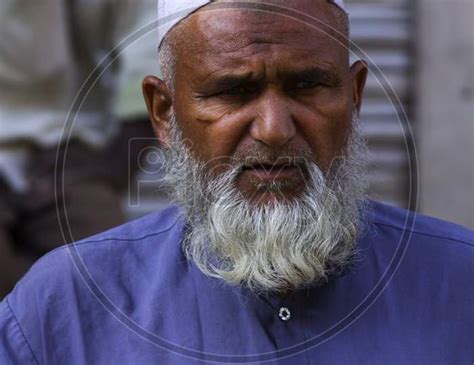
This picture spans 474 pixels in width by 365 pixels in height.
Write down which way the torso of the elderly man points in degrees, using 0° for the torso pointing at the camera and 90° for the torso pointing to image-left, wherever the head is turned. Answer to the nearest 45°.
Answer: approximately 0°

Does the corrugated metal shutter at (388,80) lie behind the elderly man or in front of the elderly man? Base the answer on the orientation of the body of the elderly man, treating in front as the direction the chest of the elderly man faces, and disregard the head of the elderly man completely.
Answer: behind
